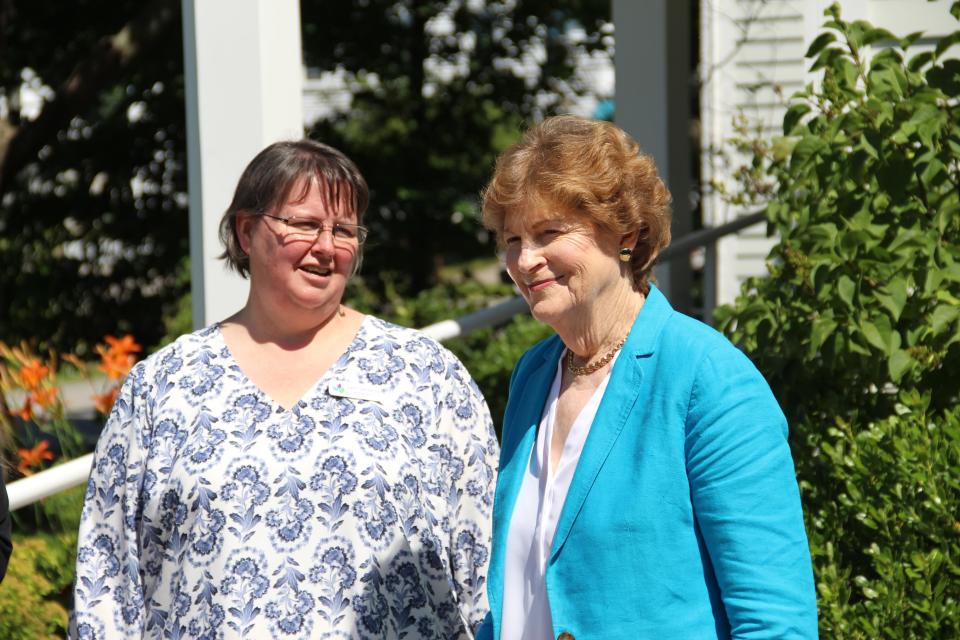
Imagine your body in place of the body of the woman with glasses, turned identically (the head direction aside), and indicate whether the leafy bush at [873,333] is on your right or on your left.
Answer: on your left

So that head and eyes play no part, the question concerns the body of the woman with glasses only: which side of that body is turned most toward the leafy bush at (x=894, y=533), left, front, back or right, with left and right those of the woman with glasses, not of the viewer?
left

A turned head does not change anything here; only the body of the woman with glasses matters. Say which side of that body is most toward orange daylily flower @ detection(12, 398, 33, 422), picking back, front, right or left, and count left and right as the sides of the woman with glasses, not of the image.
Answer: back

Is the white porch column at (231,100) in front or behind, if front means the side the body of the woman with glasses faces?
behind

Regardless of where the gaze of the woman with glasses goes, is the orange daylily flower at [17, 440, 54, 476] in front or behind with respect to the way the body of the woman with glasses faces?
behind

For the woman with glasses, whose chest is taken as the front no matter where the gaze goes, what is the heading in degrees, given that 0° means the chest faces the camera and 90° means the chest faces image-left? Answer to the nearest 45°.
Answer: approximately 0°

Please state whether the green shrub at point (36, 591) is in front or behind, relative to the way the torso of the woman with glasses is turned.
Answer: behind
